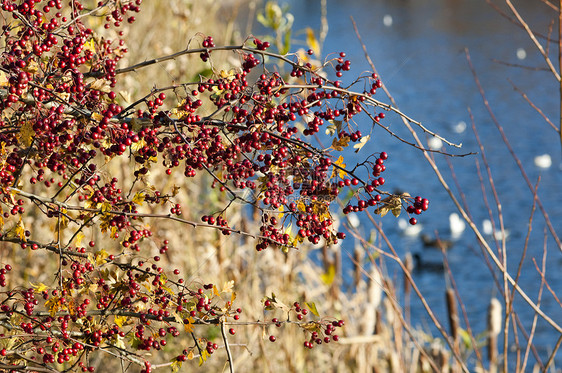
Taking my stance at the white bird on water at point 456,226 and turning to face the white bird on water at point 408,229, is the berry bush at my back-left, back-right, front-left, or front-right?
front-left

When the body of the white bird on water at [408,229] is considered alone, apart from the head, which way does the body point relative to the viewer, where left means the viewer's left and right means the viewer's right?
facing to the left of the viewer

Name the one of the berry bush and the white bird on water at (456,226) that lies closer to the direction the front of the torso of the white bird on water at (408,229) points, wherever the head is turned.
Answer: the berry bush

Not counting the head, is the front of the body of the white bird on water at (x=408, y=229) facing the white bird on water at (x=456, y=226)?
no

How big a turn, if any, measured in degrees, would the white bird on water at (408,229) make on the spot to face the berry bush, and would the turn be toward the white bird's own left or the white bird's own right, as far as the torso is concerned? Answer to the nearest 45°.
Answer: approximately 90° to the white bird's own left
